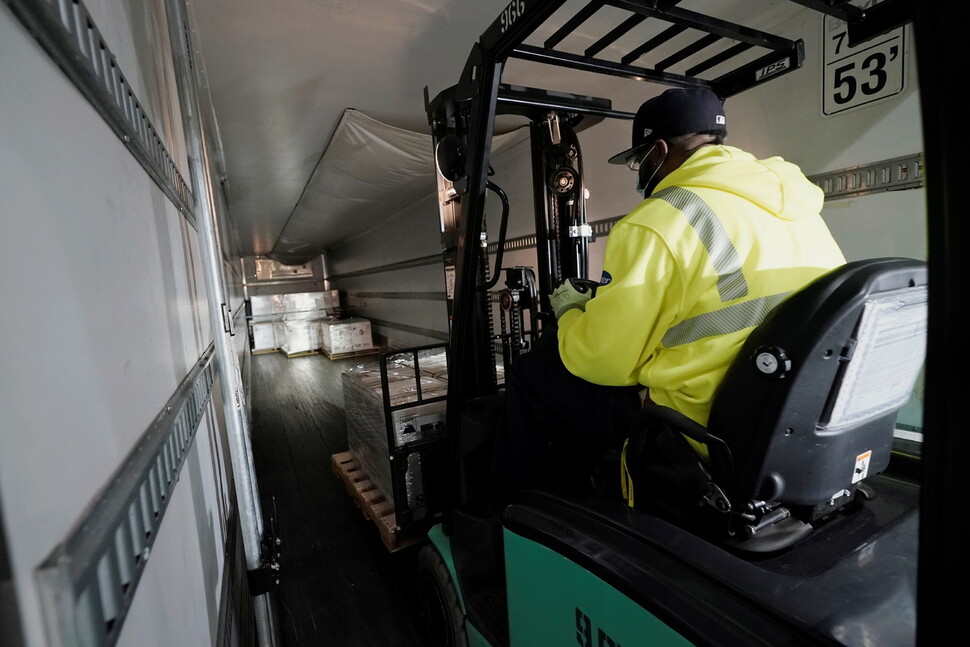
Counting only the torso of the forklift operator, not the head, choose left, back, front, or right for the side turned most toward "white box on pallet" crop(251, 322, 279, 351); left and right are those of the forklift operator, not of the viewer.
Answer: front

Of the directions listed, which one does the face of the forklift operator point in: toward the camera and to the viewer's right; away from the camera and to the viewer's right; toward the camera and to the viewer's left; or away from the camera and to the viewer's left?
away from the camera and to the viewer's left

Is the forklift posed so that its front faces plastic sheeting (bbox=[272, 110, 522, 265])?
yes

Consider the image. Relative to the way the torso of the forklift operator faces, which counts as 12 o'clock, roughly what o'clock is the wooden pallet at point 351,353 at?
The wooden pallet is roughly at 12 o'clock from the forklift operator.

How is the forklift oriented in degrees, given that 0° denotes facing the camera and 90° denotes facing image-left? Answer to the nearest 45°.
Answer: approximately 135°

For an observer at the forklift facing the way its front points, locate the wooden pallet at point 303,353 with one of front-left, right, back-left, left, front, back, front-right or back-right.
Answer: front

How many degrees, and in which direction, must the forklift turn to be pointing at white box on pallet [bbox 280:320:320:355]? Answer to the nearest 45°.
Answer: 0° — it already faces it

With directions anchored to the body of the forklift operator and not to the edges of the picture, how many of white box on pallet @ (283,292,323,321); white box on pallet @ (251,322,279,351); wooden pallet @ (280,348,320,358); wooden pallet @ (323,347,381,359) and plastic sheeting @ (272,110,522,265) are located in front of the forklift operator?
5

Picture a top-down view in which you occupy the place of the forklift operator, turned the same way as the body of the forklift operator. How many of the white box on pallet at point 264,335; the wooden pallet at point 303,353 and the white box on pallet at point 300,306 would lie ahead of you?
3

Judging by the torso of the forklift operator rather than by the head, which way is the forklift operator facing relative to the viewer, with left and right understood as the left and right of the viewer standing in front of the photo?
facing away from the viewer and to the left of the viewer

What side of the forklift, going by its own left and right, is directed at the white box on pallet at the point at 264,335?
front

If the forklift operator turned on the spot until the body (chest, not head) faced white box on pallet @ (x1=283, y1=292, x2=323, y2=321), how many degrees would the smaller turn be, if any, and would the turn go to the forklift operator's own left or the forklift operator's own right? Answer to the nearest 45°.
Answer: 0° — they already face it

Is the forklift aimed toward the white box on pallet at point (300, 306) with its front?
yes

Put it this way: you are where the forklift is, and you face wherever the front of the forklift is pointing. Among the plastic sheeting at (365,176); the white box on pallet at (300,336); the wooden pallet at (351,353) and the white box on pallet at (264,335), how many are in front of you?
4
